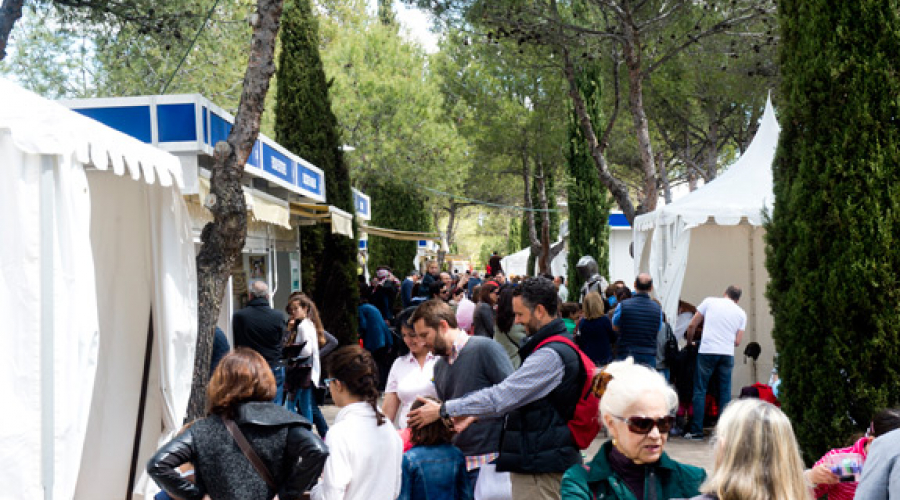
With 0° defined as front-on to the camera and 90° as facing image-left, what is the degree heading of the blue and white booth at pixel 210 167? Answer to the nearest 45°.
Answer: approximately 315°

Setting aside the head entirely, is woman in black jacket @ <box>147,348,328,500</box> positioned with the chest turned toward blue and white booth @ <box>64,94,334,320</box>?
yes

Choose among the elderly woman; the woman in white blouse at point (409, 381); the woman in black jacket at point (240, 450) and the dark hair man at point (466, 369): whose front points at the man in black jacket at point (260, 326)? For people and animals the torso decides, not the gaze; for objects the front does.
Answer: the woman in black jacket

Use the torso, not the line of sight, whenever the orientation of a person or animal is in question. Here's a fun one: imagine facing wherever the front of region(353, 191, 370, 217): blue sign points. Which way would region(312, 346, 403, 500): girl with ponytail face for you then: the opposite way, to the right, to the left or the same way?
the opposite way

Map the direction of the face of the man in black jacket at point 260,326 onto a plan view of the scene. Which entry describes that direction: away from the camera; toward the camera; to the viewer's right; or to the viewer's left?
away from the camera

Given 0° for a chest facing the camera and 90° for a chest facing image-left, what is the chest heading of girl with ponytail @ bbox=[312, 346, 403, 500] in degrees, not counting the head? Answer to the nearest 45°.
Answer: approximately 135°

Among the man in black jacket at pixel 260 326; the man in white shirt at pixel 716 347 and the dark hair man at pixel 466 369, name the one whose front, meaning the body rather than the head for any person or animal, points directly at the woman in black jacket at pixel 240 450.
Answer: the dark hair man

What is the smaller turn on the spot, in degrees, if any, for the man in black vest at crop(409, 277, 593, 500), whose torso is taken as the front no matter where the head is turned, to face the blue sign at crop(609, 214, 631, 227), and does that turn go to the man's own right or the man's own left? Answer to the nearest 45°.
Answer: approximately 90° to the man's own right

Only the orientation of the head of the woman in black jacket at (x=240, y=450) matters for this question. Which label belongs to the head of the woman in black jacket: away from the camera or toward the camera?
away from the camera

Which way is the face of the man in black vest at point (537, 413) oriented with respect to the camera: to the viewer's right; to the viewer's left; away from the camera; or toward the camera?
to the viewer's left
